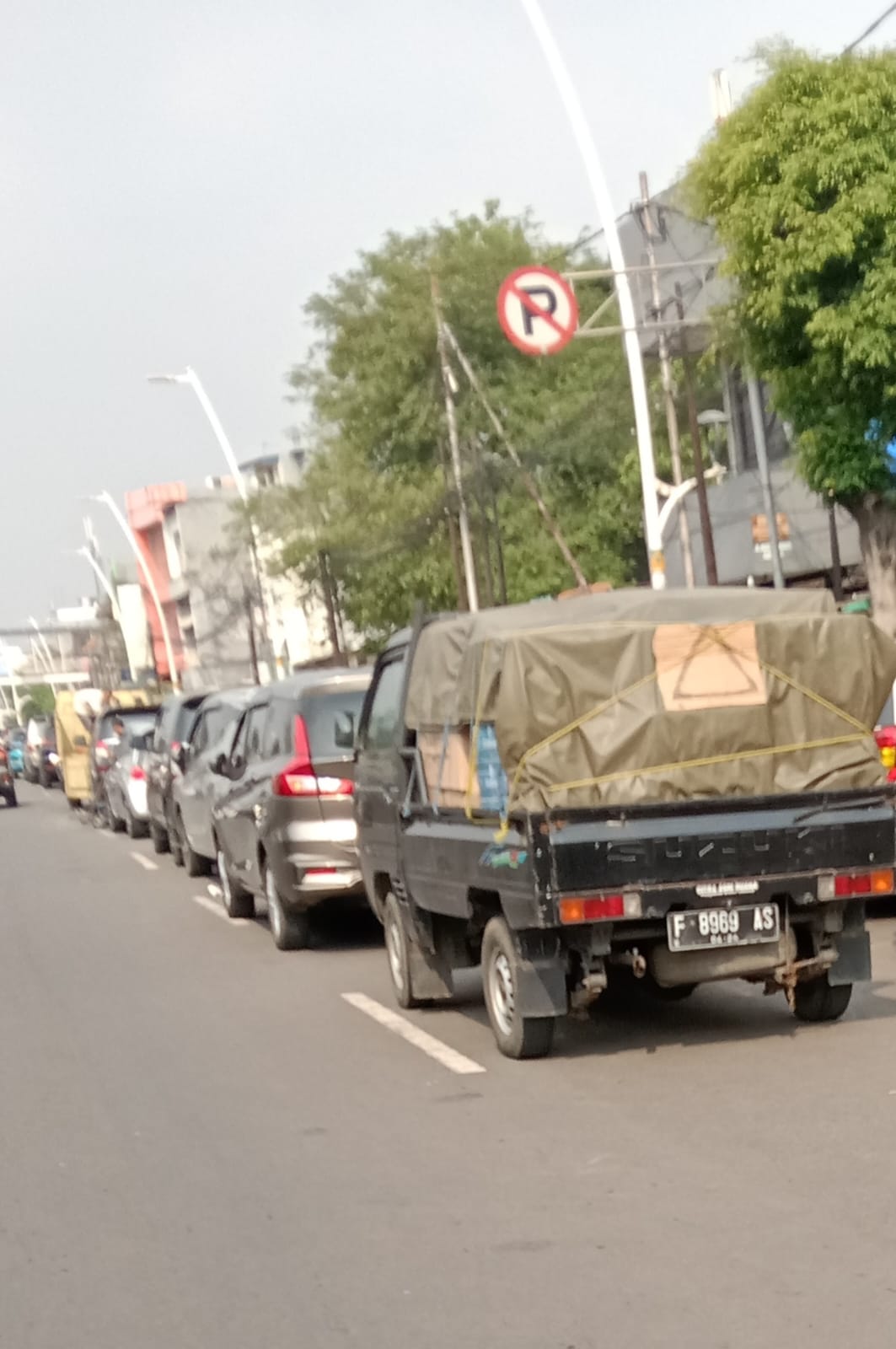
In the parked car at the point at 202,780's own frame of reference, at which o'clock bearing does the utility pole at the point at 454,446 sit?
The utility pole is roughly at 2 o'clock from the parked car.

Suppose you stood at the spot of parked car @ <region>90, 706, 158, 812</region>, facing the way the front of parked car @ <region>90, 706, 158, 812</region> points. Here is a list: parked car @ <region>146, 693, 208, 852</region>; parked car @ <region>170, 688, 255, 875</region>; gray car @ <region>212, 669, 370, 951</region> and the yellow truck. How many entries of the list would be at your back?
3

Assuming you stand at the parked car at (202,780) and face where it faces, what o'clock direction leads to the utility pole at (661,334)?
The utility pole is roughly at 3 o'clock from the parked car.

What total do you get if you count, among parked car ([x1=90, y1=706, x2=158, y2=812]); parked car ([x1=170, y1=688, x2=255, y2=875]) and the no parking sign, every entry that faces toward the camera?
1

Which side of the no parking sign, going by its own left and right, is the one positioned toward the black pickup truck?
front

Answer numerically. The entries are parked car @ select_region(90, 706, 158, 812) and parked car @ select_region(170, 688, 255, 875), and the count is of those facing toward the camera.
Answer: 0

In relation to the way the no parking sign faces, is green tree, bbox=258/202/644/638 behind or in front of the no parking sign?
behind

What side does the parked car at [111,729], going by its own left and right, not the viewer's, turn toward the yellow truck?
front

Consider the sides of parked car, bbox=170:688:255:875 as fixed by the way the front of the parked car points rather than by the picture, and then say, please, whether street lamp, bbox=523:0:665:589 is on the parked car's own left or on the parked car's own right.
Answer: on the parked car's own right

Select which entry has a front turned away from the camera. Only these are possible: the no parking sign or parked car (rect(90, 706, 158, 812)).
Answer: the parked car

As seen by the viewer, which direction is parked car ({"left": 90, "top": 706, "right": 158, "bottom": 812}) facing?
away from the camera

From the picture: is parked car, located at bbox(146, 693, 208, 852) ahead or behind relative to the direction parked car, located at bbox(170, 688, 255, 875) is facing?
ahead

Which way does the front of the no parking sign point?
toward the camera

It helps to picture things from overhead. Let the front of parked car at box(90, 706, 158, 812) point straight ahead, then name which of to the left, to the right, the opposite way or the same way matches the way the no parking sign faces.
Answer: the opposite way

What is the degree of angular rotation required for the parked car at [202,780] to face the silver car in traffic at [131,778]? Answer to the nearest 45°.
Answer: approximately 45° to its right

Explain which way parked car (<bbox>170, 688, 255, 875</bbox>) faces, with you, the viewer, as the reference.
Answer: facing away from the viewer and to the left of the viewer

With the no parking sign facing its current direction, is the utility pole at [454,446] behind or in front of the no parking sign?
behind
